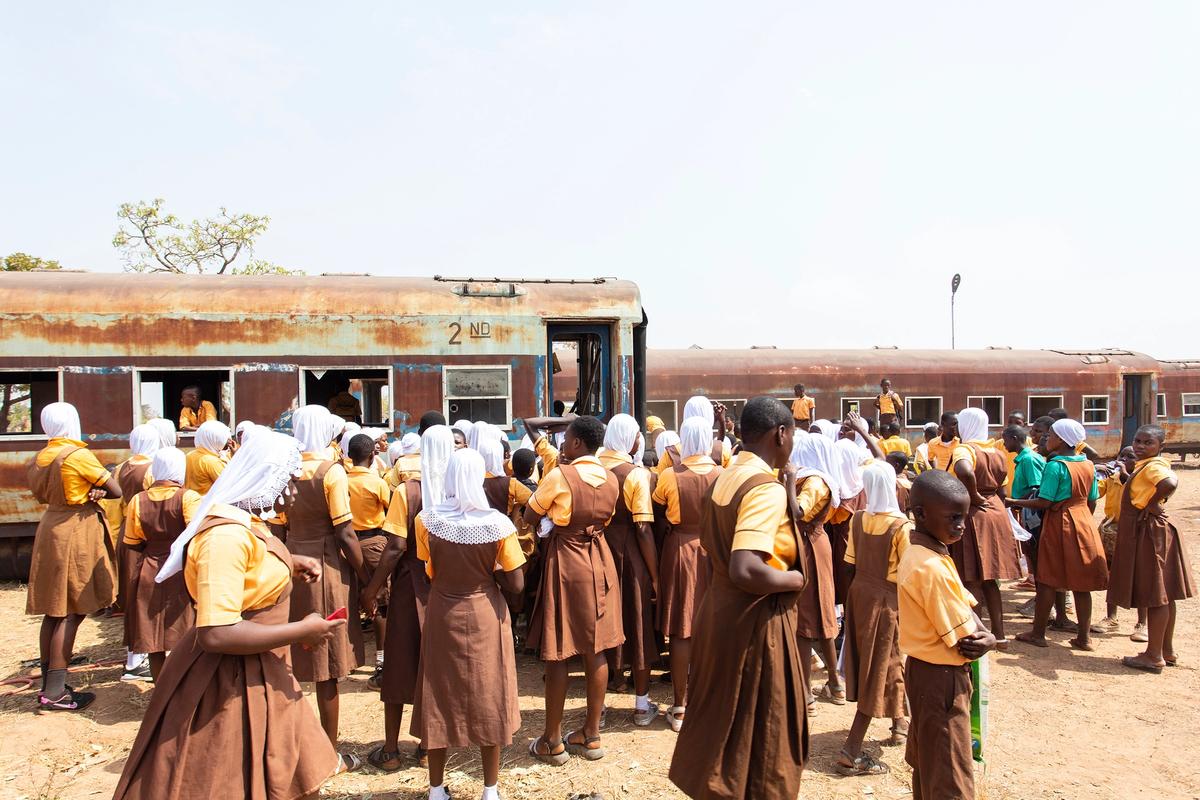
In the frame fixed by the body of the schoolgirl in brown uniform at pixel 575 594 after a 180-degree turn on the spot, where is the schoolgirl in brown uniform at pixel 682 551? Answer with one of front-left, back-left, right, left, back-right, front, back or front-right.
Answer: left

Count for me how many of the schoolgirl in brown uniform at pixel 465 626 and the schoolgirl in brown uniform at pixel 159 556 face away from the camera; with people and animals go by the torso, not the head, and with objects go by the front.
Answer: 2

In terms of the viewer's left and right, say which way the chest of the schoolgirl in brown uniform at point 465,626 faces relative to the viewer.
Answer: facing away from the viewer

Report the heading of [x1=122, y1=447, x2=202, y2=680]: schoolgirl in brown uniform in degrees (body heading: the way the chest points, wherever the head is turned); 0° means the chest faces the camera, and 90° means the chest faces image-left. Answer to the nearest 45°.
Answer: approximately 180°

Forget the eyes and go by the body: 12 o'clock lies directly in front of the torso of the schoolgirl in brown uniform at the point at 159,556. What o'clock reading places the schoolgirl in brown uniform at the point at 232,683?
the schoolgirl in brown uniform at the point at 232,683 is roughly at 6 o'clock from the schoolgirl in brown uniform at the point at 159,556.

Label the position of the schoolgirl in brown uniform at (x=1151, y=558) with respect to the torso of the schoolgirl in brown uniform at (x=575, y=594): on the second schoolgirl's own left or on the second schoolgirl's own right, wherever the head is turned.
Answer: on the second schoolgirl's own right

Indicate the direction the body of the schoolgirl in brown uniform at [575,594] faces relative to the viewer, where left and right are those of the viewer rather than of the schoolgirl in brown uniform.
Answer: facing away from the viewer and to the left of the viewer
